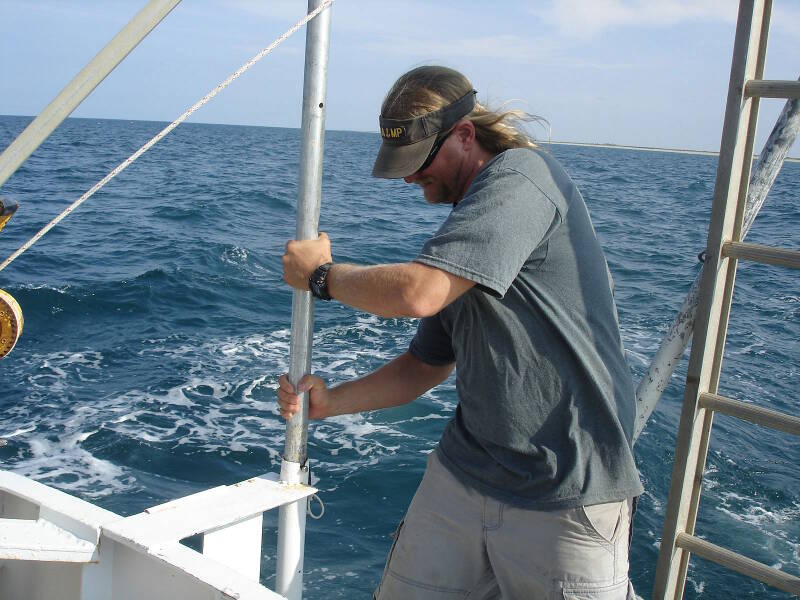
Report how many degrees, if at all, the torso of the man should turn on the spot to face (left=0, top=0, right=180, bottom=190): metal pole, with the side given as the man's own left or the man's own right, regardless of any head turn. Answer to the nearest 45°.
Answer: approximately 45° to the man's own right

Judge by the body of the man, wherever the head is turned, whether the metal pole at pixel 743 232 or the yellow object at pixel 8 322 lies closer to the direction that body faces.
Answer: the yellow object

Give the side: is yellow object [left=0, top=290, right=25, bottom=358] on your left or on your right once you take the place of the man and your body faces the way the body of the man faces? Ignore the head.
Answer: on your right

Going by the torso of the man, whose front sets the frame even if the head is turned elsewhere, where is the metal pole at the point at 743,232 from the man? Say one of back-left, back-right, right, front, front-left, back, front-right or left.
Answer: back

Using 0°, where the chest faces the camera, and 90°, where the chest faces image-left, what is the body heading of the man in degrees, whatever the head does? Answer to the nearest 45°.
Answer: approximately 45°

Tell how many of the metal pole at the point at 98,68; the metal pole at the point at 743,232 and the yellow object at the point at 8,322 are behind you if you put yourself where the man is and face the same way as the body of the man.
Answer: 1
